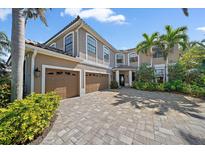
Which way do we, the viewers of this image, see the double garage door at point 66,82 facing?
facing the viewer and to the right of the viewer

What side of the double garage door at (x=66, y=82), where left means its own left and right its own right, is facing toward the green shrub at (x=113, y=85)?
left

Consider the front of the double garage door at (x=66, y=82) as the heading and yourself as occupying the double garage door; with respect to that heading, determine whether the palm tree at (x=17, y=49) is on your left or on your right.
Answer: on your right

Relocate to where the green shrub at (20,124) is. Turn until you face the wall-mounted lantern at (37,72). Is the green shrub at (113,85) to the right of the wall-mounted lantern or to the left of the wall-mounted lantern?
right

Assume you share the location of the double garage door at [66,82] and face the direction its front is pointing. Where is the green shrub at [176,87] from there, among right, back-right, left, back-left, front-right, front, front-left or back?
front-left

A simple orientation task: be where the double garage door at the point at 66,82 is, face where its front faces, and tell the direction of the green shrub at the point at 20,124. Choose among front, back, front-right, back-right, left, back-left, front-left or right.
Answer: front-right

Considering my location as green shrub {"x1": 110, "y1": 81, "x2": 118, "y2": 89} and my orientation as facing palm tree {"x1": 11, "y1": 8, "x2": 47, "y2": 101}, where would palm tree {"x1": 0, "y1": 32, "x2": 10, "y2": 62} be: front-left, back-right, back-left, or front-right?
front-right

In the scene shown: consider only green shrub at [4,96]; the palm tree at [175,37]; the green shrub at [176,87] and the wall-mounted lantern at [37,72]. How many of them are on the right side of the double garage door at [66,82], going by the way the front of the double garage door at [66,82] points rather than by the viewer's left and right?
2

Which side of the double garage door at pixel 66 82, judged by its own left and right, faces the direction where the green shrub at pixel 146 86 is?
left

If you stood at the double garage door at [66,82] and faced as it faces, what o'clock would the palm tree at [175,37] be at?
The palm tree is roughly at 10 o'clock from the double garage door.

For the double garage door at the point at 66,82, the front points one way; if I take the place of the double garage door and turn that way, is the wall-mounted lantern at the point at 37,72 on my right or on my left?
on my right
